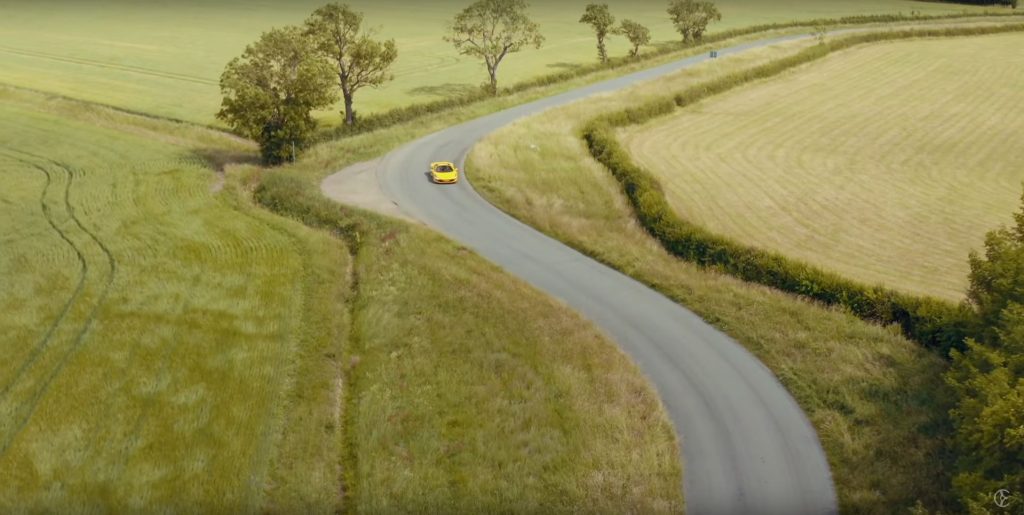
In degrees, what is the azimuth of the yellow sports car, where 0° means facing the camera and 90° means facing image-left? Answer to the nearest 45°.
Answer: approximately 0°

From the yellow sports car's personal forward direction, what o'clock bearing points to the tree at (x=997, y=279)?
The tree is roughly at 11 o'clock from the yellow sports car.

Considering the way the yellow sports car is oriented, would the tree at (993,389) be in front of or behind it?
in front
